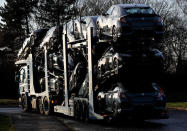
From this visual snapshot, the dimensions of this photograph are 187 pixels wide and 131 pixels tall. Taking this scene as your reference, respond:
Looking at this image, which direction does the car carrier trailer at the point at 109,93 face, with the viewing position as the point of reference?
facing away from the viewer and to the left of the viewer

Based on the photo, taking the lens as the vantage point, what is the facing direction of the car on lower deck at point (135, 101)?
facing away from the viewer and to the left of the viewer
